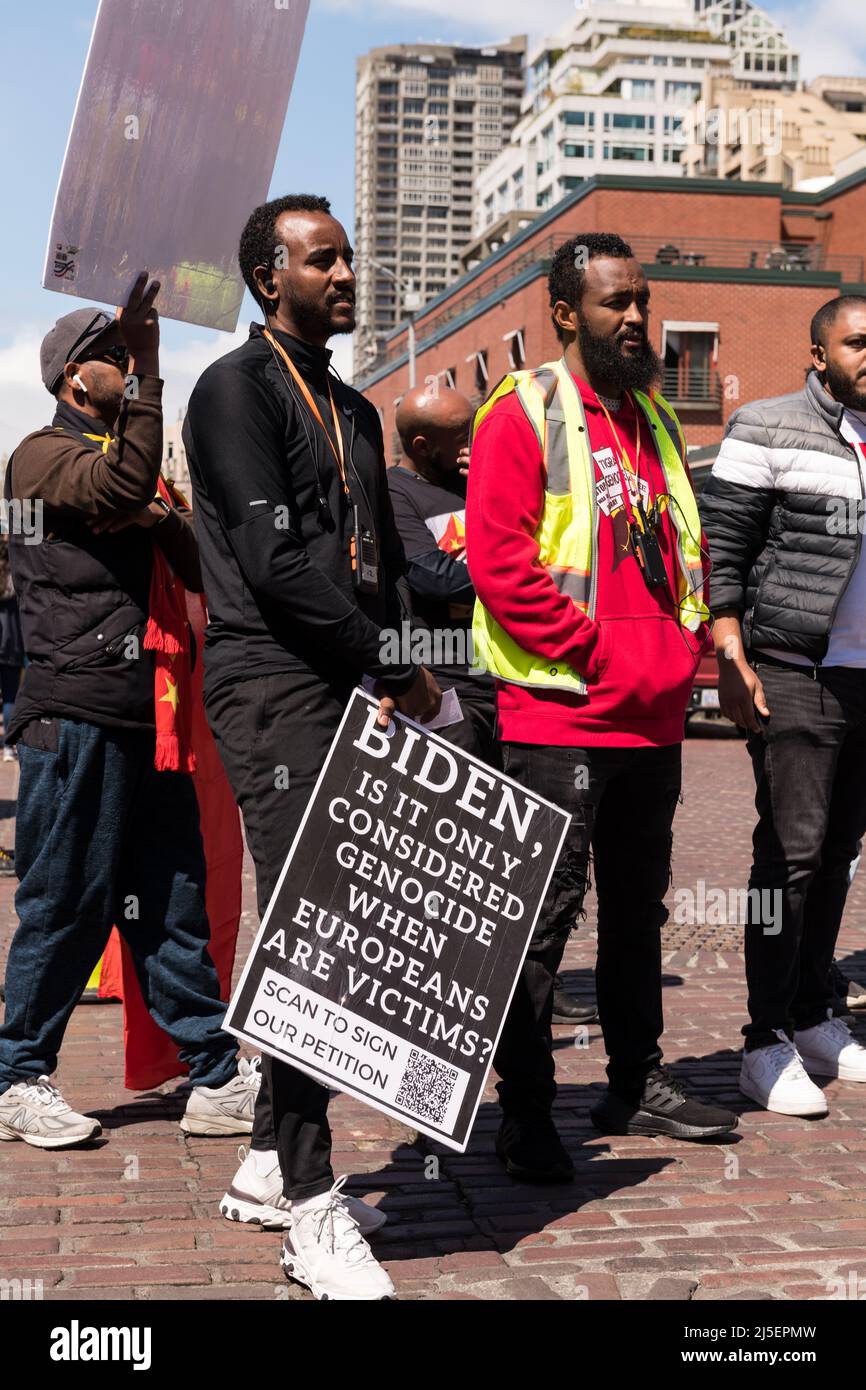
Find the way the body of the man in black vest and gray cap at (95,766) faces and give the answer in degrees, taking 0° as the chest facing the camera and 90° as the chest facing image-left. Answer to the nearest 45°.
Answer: approximately 270°

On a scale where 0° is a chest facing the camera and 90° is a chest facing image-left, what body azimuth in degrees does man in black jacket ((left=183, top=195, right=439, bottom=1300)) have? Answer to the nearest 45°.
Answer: approximately 315°

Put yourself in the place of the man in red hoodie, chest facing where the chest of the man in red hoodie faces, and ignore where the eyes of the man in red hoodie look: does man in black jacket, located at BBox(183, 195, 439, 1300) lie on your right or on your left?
on your right

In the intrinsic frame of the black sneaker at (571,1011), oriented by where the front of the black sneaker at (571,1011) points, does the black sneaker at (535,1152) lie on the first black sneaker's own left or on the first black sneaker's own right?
on the first black sneaker's own right

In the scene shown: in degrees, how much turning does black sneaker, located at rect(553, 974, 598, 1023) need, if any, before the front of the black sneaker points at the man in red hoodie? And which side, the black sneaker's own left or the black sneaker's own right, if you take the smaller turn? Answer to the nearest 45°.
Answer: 0° — it already faces them

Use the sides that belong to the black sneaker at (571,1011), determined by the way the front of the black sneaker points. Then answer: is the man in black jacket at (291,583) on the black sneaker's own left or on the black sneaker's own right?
on the black sneaker's own right
